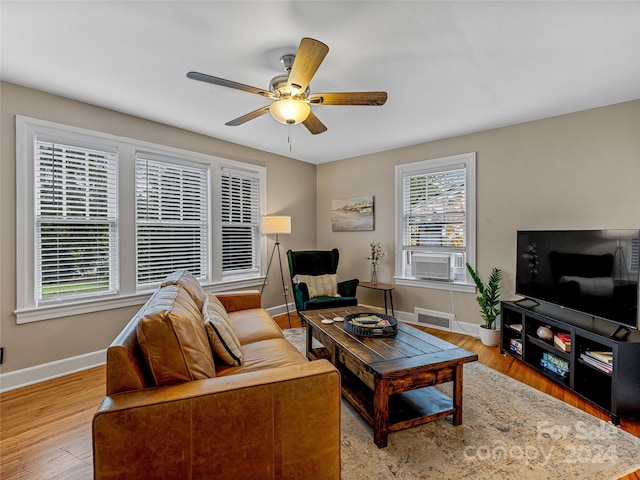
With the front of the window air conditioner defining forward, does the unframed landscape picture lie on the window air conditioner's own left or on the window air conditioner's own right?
on the window air conditioner's own right

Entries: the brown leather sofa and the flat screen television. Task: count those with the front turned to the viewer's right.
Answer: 1

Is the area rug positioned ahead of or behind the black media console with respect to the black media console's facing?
ahead

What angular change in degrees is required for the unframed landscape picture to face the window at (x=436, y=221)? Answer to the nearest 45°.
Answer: approximately 90° to its left

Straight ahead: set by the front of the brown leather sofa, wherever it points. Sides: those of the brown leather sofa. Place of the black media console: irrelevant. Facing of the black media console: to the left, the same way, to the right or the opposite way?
the opposite way

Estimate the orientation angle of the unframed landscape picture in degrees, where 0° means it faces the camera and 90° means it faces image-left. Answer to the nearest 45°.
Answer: approximately 45°

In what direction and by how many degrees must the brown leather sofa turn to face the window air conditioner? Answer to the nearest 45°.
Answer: approximately 45° to its left

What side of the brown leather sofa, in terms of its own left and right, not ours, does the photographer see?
right

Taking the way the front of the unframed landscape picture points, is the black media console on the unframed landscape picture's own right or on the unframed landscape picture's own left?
on the unframed landscape picture's own left

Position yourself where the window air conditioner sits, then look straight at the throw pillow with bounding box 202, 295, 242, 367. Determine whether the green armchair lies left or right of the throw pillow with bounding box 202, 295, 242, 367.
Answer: right

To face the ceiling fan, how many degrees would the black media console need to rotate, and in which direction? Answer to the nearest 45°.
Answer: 0° — it already faces it

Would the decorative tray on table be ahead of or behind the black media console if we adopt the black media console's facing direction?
ahead
